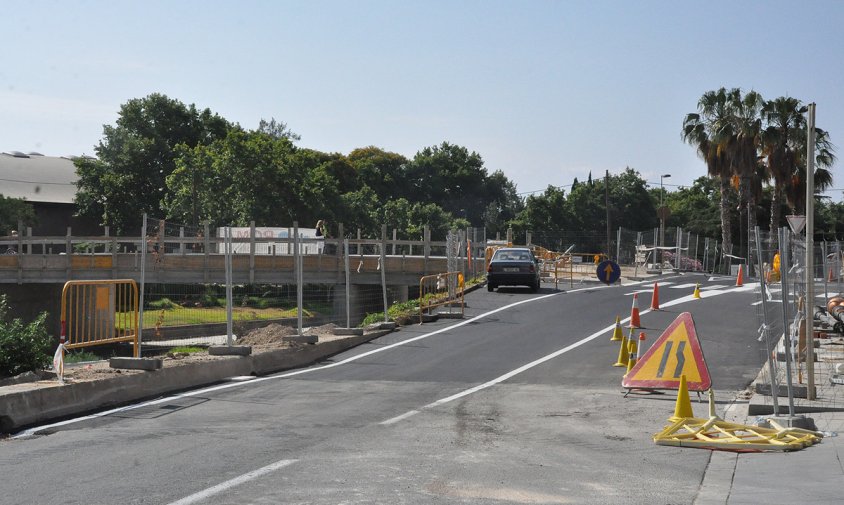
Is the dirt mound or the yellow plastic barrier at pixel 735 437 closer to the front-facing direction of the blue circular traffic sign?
the yellow plastic barrier

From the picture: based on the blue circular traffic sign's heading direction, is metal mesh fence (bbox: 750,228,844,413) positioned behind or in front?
in front

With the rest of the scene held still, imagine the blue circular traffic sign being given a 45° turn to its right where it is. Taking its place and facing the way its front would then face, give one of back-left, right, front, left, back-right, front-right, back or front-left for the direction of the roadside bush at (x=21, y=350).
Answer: front

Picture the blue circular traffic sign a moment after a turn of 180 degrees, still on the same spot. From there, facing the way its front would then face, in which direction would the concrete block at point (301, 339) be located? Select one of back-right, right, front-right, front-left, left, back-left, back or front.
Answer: back-left

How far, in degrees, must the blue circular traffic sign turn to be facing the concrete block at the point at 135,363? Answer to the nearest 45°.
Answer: approximately 45° to its right

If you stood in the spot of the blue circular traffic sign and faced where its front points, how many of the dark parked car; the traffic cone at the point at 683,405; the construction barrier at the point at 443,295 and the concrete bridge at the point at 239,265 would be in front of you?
1

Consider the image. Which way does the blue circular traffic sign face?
toward the camera

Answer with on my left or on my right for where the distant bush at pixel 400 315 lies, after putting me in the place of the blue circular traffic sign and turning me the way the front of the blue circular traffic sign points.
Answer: on my right

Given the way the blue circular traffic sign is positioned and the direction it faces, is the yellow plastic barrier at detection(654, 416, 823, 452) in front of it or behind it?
in front

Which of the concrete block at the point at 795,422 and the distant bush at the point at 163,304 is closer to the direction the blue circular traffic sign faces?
the concrete block

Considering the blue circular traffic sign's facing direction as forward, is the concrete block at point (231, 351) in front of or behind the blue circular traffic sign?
in front

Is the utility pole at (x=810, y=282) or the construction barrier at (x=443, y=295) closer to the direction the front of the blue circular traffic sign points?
the utility pole

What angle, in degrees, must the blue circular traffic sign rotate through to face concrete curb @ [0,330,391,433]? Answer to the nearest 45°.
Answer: approximately 45° to its right

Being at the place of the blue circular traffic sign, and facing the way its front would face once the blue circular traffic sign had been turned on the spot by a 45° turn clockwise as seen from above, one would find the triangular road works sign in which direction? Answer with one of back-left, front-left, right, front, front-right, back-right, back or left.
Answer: front-left
